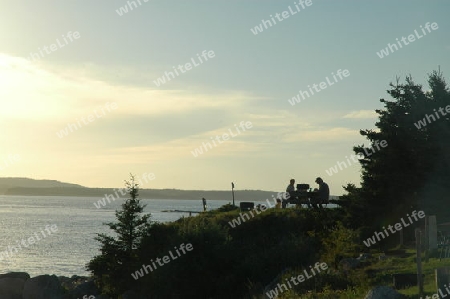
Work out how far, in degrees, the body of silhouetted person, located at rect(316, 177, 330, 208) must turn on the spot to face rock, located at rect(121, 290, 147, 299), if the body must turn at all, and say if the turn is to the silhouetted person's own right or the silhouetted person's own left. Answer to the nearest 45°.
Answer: approximately 90° to the silhouetted person's own left

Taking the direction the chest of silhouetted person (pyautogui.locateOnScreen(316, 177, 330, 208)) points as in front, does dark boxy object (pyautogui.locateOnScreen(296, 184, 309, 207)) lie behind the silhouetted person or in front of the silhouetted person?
in front

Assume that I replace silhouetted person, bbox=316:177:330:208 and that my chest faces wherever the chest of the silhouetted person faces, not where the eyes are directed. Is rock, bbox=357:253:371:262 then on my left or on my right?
on my left

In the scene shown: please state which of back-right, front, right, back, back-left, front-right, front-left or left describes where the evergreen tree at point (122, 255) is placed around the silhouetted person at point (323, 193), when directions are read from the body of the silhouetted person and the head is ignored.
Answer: front

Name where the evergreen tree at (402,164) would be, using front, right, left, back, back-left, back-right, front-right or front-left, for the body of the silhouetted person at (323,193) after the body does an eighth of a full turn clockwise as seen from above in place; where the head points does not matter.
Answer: back

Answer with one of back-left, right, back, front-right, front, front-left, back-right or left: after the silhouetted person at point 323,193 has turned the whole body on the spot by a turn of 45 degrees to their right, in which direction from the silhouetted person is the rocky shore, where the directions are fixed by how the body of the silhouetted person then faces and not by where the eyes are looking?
front-left

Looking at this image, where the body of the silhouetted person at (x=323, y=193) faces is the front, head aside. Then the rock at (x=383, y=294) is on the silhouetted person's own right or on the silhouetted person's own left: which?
on the silhouetted person's own left

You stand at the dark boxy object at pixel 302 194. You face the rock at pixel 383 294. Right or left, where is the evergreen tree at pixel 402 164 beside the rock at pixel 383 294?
left

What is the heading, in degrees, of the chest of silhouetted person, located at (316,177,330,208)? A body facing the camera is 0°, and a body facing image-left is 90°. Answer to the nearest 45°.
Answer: approximately 90°

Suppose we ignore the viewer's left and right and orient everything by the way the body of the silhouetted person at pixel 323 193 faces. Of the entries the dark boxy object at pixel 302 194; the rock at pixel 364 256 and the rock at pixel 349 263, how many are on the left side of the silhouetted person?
2

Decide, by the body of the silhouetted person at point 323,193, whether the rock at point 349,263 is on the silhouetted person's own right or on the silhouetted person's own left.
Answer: on the silhouetted person's own left
